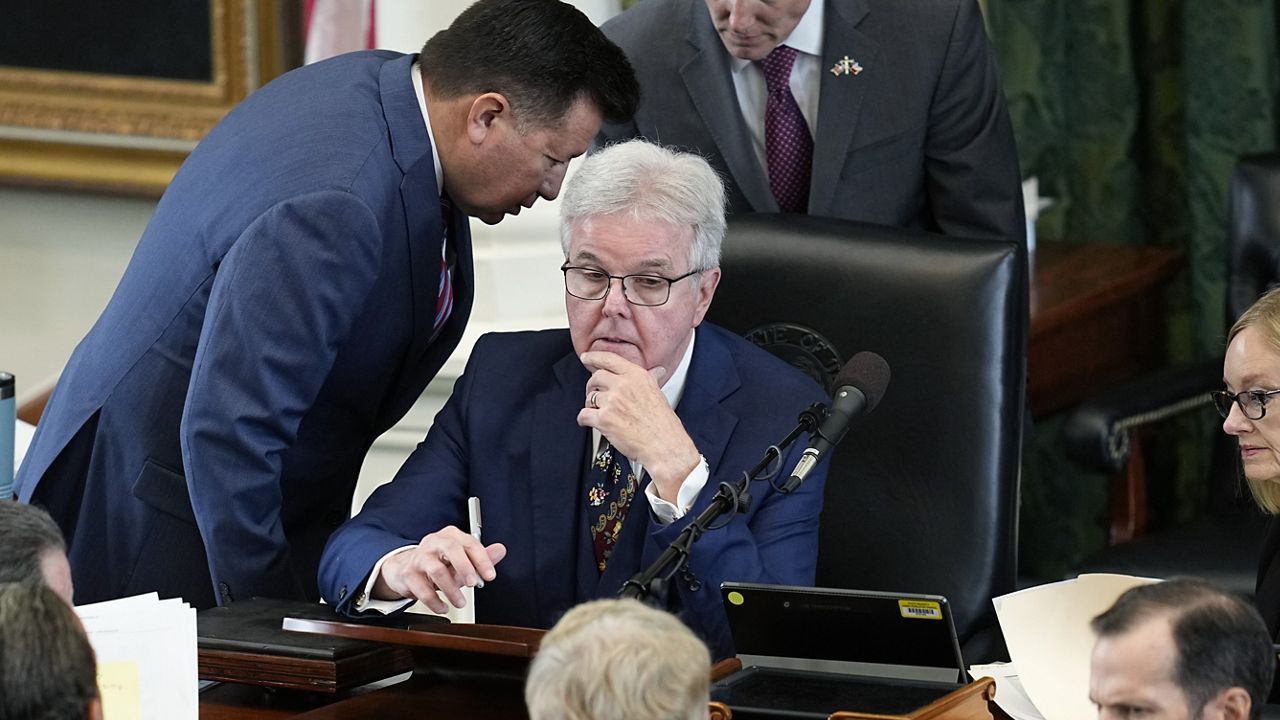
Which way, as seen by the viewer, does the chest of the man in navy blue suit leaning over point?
to the viewer's right

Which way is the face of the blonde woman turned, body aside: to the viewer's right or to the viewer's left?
to the viewer's left

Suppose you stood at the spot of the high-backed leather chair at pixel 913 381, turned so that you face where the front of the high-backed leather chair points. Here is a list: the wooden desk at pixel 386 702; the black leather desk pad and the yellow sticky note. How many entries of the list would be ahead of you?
3

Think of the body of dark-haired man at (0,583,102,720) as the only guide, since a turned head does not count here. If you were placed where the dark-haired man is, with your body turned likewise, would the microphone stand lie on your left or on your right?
on your right

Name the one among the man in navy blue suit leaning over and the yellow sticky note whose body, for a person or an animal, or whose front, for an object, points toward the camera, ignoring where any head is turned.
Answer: the yellow sticky note

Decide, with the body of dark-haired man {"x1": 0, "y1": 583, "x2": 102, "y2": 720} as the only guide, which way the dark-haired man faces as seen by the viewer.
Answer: away from the camera

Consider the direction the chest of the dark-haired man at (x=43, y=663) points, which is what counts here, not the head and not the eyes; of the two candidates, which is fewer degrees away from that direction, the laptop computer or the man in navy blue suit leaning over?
the man in navy blue suit leaning over

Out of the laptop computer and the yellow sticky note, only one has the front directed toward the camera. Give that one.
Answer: the yellow sticky note

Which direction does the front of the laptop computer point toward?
away from the camera

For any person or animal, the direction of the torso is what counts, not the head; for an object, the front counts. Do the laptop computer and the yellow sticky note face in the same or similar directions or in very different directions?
very different directions

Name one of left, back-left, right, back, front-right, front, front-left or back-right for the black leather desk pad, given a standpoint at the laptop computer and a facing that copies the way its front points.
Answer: left

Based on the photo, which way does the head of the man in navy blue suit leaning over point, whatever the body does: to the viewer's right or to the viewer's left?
to the viewer's right

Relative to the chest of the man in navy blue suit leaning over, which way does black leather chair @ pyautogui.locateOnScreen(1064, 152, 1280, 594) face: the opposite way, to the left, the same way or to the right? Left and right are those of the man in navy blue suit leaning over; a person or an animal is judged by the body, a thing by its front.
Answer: the opposite way
